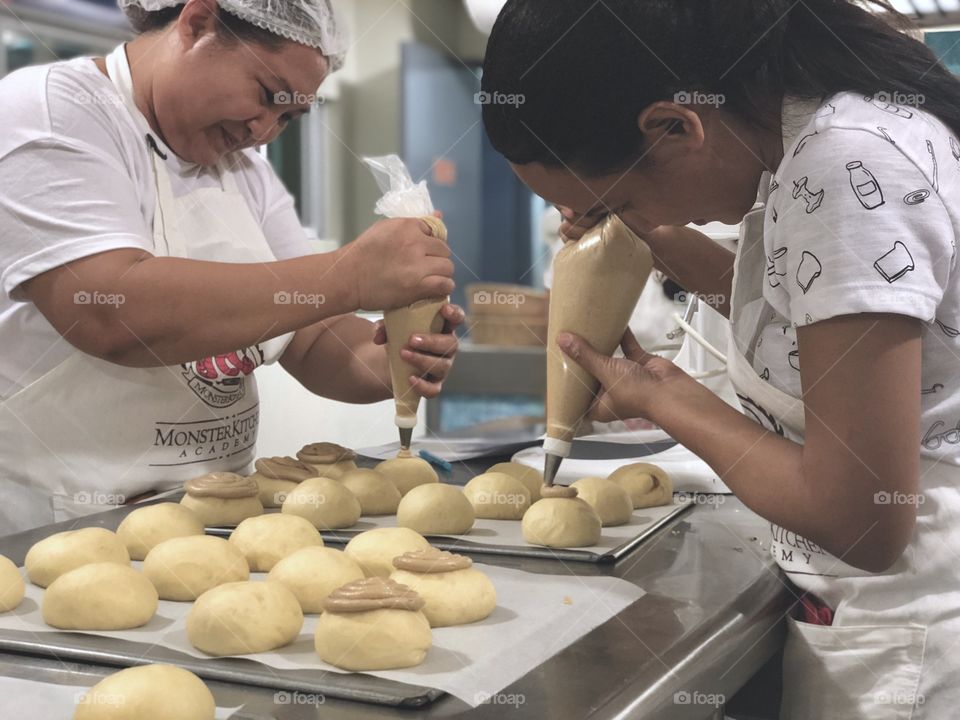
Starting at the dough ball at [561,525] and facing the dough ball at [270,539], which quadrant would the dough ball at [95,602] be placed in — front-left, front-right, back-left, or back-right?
front-left

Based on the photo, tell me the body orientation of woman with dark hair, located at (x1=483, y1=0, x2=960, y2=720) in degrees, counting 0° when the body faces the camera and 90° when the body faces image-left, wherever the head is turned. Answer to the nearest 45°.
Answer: approximately 90°

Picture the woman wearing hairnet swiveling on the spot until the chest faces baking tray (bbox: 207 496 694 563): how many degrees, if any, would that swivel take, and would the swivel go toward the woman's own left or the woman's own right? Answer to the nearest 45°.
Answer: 0° — they already face it

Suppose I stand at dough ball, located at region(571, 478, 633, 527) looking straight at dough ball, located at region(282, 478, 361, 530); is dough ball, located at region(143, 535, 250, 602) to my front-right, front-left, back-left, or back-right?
front-left

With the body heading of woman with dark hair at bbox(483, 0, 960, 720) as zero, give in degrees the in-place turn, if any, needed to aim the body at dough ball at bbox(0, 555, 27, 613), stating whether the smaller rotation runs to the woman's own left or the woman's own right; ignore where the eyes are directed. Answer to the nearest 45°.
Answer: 0° — they already face it

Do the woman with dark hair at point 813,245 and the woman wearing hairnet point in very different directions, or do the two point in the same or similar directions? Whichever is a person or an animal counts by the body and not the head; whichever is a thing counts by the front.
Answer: very different directions

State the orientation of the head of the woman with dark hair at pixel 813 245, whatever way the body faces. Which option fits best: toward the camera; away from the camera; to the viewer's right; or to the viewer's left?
to the viewer's left

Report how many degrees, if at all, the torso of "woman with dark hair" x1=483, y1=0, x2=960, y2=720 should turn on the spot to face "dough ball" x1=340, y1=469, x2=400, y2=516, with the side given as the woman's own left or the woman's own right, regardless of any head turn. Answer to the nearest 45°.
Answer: approximately 45° to the woman's own right

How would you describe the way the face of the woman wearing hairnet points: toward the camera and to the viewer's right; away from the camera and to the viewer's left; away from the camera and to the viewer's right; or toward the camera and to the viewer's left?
toward the camera and to the viewer's right

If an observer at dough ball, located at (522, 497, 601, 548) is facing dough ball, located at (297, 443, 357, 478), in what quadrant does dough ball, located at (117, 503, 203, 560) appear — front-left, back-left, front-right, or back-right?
front-left

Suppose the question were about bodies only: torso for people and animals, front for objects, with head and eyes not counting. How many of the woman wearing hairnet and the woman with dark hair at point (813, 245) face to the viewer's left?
1

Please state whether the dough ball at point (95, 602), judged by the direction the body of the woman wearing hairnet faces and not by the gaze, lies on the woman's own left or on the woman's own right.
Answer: on the woman's own right
